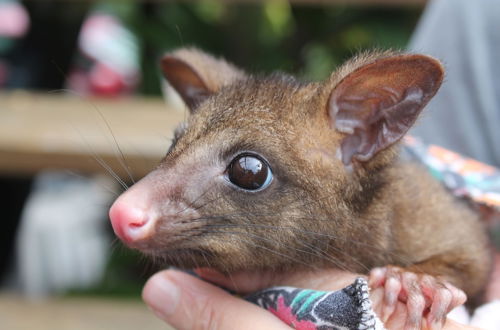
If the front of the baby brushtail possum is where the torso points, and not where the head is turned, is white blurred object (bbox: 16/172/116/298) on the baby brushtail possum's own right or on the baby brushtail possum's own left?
on the baby brushtail possum's own right

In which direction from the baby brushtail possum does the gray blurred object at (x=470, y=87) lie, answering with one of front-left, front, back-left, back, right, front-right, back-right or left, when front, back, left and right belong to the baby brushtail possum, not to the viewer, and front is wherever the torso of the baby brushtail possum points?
back

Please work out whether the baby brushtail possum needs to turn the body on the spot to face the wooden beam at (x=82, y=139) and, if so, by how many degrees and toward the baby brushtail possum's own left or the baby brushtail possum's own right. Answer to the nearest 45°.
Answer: approximately 90° to the baby brushtail possum's own right

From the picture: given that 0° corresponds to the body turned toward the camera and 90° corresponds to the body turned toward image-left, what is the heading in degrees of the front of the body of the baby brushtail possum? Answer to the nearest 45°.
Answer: approximately 45°
